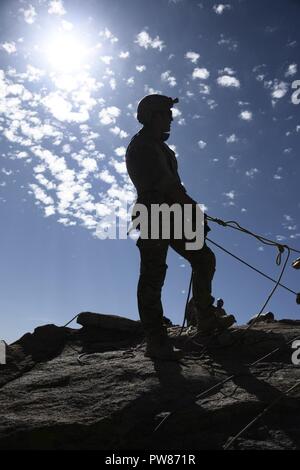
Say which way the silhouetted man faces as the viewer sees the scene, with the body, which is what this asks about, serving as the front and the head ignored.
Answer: to the viewer's right

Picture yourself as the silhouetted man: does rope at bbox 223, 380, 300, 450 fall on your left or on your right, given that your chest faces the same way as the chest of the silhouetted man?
on your right

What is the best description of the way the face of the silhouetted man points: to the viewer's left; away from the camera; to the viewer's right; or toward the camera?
to the viewer's right
